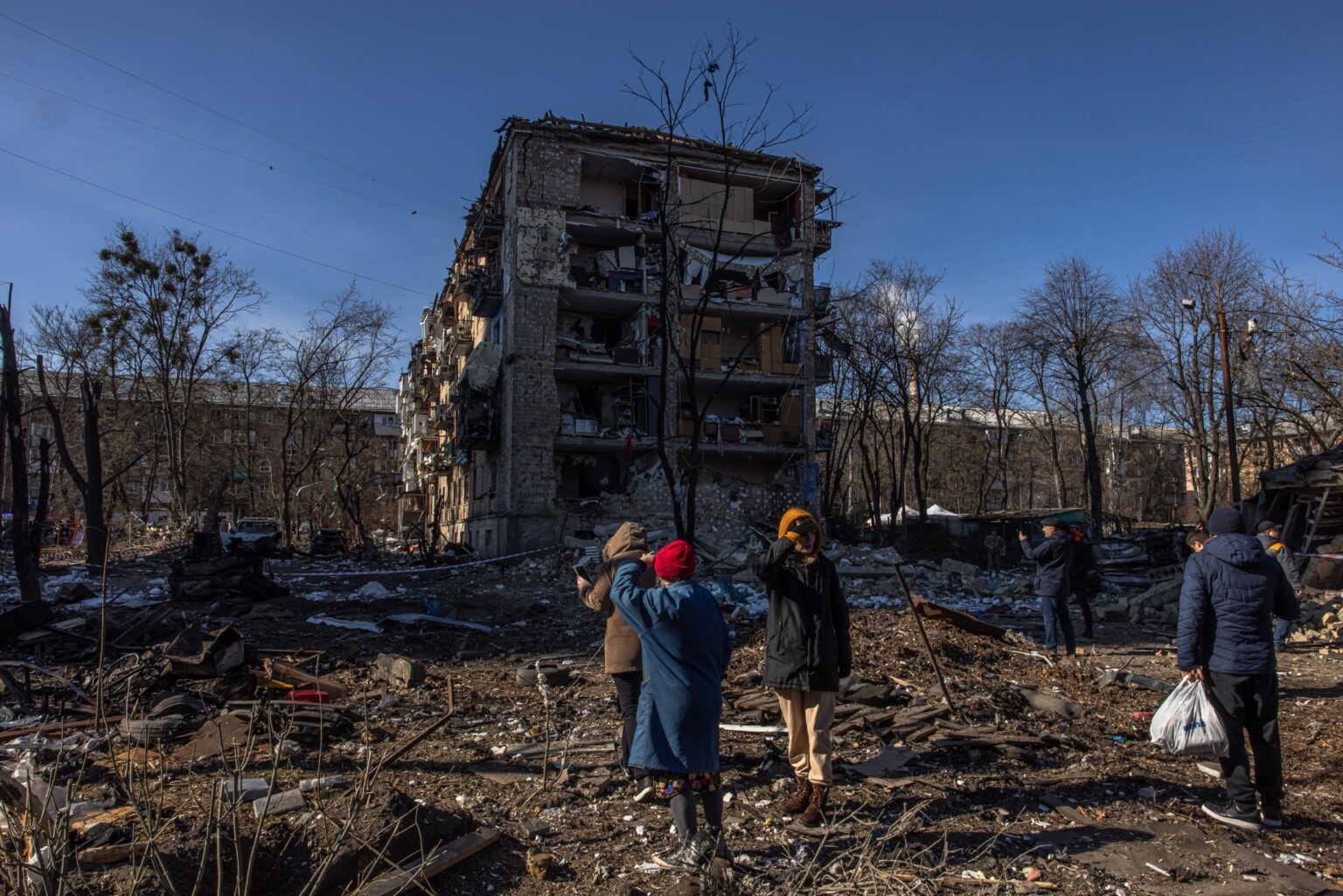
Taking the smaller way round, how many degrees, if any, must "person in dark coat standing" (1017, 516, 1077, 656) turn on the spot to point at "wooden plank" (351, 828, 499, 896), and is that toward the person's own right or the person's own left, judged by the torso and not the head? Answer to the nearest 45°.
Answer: approximately 90° to the person's own left

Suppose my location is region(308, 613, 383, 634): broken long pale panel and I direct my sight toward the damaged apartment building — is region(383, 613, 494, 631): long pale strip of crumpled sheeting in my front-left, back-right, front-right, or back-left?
front-right

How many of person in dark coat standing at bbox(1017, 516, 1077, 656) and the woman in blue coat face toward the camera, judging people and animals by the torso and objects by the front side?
0

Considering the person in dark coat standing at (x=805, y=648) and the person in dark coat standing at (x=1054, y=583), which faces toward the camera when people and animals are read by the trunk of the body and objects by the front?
the person in dark coat standing at (x=805, y=648)

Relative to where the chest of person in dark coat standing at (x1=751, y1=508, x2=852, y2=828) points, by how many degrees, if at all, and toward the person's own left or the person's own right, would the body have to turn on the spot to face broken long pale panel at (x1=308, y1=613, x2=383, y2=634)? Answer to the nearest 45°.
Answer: approximately 135° to the person's own right

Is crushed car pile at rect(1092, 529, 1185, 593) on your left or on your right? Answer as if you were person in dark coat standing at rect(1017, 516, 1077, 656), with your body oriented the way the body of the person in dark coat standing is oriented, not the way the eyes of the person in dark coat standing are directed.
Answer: on your right

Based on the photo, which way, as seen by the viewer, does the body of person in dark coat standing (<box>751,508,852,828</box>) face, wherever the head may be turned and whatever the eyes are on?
toward the camera

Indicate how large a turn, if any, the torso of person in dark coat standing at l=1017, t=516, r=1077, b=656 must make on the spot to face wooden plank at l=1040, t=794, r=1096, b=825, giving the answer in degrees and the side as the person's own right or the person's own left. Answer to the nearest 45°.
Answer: approximately 90° to the person's own left

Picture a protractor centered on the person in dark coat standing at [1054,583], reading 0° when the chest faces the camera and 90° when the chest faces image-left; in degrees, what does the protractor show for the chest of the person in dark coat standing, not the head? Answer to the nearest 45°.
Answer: approximately 90°

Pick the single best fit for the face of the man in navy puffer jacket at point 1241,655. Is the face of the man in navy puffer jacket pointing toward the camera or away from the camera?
away from the camera

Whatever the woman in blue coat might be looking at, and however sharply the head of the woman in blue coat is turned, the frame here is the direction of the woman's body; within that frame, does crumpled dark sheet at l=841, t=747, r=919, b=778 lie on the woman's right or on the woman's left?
on the woman's right

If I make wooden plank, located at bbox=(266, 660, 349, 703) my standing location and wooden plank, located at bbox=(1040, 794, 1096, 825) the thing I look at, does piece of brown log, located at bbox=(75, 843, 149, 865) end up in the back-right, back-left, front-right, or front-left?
front-right
